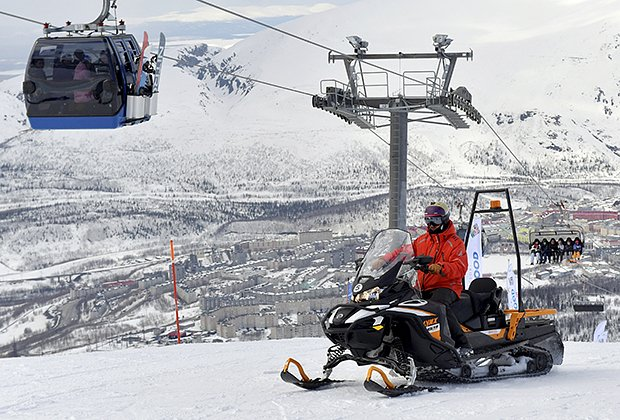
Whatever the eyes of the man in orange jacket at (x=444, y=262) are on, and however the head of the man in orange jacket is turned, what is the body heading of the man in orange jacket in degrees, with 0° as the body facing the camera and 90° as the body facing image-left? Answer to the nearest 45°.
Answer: approximately 45°

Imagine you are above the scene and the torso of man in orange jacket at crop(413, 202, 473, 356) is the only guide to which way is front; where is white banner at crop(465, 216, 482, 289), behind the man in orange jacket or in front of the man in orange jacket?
behind

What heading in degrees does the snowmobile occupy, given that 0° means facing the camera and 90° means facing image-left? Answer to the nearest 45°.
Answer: approximately 45°

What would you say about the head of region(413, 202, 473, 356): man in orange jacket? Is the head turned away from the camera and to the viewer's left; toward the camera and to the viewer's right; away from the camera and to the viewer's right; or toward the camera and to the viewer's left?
toward the camera and to the viewer's left

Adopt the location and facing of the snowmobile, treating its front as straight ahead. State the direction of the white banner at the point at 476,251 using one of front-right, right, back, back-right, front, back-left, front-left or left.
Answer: back-right

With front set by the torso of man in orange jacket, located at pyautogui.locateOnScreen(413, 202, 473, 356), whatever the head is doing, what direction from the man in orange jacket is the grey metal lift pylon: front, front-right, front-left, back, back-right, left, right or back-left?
back-right

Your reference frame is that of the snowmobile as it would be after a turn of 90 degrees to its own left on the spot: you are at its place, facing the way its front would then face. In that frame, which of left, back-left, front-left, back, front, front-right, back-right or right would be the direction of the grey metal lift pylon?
back-left
